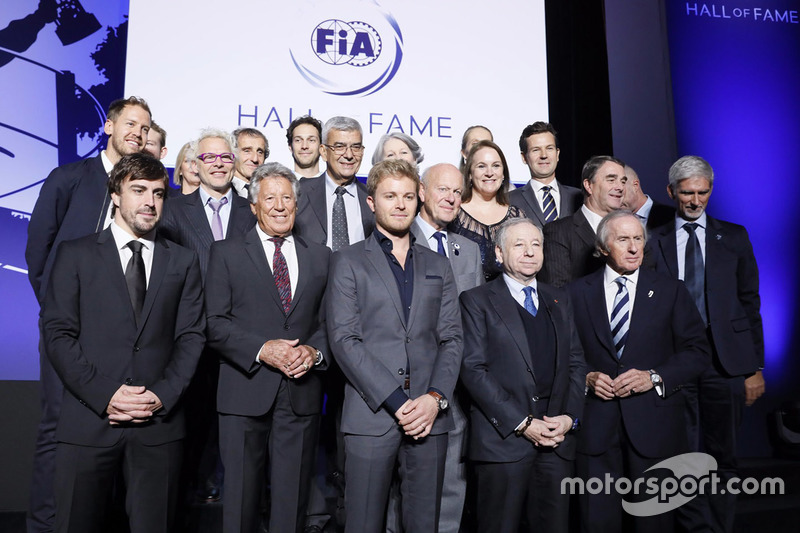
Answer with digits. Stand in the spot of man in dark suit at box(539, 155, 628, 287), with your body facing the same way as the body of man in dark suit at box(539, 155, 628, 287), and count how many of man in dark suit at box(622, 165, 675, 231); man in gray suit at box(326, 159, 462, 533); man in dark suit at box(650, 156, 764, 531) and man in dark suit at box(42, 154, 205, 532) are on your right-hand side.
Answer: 2

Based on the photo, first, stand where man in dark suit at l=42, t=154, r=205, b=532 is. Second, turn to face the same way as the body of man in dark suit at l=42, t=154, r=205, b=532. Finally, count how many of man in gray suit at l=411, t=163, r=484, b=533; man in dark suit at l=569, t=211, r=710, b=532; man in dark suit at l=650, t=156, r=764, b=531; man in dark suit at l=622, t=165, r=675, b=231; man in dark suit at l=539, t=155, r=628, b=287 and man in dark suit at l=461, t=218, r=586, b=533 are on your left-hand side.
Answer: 6

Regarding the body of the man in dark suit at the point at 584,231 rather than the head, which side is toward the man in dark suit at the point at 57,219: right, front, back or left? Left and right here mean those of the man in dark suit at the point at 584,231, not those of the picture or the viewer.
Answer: right

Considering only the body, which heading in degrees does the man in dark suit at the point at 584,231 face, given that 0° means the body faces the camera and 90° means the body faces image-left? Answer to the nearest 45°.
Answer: approximately 315°

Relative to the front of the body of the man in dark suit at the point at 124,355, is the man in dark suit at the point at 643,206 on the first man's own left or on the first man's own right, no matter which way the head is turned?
on the first man's own left

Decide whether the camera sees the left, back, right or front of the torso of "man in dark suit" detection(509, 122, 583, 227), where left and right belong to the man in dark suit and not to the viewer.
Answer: front

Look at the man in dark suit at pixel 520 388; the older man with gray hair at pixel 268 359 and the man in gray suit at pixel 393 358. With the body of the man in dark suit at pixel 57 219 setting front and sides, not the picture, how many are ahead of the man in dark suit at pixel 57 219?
3

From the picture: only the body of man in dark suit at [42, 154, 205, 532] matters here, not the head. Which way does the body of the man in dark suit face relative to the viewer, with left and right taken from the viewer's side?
facing the viewer

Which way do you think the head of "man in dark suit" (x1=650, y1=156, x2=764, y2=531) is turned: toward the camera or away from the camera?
toward the camera

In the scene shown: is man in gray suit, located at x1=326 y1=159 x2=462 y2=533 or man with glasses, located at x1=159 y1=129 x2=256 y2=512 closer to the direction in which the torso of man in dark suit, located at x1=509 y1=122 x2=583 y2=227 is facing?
the man in gray suit

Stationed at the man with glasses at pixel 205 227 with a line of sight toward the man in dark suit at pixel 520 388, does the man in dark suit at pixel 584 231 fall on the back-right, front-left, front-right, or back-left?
front-left

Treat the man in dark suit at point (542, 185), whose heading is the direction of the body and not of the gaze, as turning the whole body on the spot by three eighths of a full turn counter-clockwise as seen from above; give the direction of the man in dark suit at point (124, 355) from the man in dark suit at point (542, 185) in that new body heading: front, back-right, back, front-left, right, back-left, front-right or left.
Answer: back

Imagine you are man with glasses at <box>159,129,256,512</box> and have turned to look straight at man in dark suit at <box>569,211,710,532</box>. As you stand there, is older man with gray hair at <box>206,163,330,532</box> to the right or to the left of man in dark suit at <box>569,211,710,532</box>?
right

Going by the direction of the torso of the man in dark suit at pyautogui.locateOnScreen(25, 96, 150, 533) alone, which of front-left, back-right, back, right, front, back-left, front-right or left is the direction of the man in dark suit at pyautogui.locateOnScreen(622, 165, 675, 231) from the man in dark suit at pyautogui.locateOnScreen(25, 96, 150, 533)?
front-left
